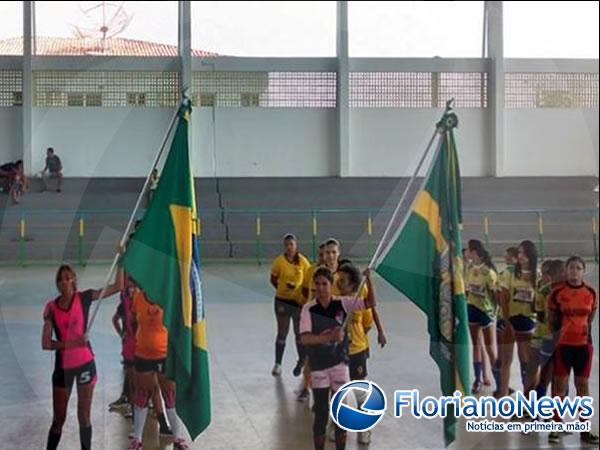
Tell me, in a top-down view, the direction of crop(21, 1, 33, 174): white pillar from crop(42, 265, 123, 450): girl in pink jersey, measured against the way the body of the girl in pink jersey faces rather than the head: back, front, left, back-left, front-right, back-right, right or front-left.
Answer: back

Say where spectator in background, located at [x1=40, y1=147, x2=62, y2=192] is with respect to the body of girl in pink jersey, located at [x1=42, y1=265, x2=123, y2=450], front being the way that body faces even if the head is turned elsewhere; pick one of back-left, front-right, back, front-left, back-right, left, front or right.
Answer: back

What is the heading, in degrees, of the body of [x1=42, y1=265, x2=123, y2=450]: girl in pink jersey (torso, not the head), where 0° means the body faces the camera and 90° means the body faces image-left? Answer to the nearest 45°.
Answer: approximately 0°

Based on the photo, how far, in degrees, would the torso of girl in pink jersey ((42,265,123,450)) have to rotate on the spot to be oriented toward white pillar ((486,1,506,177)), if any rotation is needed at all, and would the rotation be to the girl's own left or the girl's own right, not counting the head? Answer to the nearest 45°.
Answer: approximately 135° to the girl's own left

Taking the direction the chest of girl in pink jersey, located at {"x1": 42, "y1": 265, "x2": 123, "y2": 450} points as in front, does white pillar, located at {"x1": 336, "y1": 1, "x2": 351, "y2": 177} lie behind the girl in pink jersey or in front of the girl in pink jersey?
behind

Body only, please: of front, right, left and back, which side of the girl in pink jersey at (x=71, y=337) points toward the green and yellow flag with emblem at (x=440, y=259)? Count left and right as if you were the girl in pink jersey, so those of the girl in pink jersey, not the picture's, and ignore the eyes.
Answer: left

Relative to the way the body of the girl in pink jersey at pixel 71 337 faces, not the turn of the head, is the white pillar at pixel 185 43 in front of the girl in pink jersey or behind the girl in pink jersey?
behind

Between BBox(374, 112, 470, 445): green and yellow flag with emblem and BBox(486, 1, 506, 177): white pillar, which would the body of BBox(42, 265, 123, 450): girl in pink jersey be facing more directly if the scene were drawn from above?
the green and yellow flag with emblem
